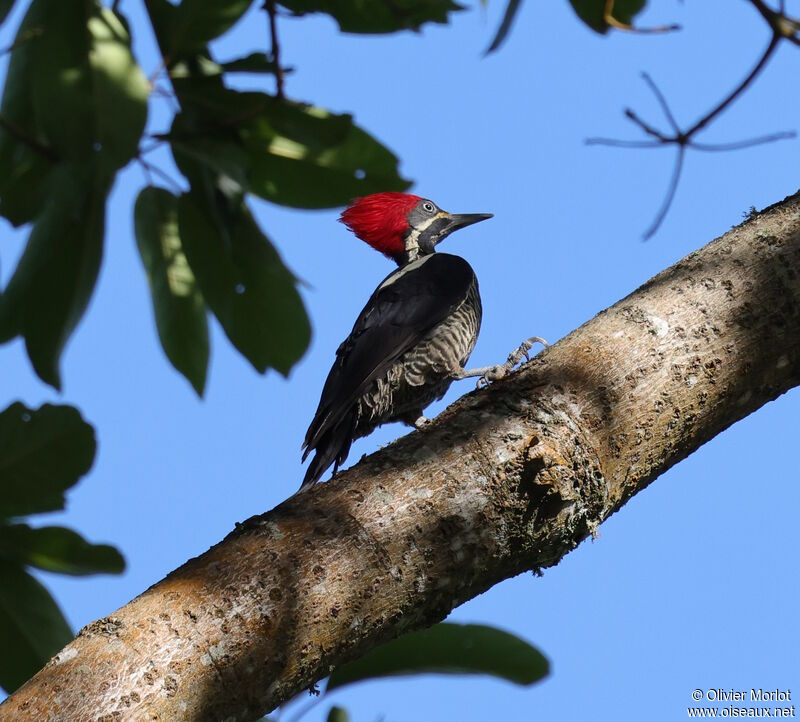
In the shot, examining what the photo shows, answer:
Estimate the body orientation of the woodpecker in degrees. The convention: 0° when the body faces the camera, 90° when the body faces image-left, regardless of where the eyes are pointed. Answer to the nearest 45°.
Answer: approximately 270°
